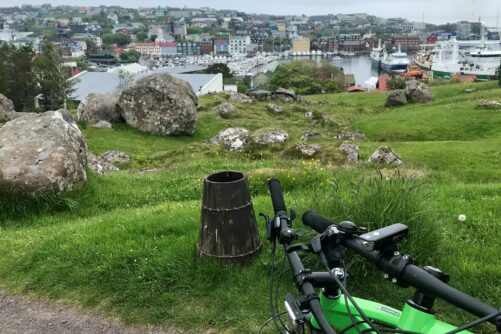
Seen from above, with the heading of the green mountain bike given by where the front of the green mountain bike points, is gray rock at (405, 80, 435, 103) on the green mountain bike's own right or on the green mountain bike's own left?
on the green mountain bike's own right

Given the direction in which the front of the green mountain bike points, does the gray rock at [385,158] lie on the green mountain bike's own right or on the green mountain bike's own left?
on the green mountain bike's own right
